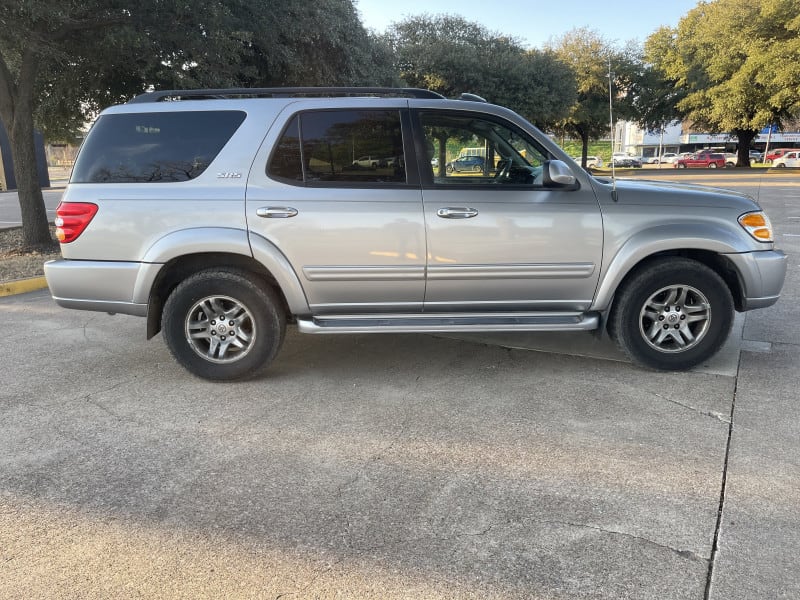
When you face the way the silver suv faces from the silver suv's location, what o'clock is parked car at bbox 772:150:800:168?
The parked car is roughly at 10 o'clock from the silver suv.

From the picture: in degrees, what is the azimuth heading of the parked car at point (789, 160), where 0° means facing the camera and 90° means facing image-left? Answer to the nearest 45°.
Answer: approximately 90°

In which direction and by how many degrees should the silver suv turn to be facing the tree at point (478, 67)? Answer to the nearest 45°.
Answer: approximately 90° to its left

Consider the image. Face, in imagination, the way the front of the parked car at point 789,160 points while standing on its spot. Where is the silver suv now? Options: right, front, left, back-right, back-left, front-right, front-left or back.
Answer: left

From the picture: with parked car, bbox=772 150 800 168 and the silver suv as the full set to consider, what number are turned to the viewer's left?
1

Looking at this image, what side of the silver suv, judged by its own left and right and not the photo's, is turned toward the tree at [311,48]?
left

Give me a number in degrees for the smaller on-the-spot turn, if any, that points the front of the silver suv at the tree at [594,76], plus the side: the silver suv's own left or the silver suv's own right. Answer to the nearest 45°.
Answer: approximately 90° to the silver suv's own left

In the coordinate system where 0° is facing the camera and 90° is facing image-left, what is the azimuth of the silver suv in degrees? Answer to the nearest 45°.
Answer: approximately 270°
